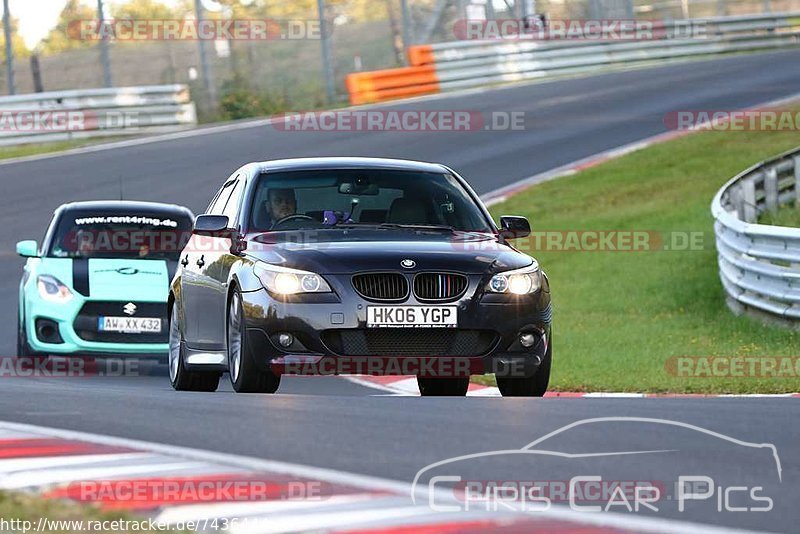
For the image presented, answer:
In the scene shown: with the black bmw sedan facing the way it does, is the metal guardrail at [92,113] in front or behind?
behind

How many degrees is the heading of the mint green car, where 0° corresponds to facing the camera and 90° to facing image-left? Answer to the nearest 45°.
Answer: approximately 0°

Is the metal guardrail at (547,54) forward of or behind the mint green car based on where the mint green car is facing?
behind

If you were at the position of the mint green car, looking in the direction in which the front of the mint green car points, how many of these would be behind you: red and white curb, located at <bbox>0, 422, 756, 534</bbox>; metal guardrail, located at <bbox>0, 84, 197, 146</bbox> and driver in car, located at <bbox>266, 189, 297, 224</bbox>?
1

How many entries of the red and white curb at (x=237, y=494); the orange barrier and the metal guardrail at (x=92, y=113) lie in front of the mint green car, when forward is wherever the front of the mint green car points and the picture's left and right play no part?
1

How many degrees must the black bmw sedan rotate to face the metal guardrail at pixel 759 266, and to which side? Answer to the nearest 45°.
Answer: approximately 135° to its left

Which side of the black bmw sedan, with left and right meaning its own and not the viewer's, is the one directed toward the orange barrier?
back

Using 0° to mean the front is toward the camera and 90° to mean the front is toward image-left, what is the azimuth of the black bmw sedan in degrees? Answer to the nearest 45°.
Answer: approximately 0°

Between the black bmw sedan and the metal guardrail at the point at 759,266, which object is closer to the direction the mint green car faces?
the black bmw sedan

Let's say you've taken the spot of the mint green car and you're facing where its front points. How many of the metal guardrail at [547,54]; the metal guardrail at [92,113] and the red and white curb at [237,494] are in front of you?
1

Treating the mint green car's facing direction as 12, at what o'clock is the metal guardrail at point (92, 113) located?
The metal guardrail is roughly at 6 o'clock from the mint green car.

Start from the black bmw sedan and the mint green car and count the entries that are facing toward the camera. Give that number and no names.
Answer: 2

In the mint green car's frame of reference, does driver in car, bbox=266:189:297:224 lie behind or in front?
in front

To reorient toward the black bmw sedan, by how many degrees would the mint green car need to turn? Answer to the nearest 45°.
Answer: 0° — it already faces it

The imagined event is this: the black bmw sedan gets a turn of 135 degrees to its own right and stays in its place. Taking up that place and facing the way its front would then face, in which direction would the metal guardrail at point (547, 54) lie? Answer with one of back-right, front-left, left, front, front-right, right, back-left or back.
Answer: front-right
